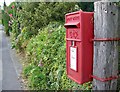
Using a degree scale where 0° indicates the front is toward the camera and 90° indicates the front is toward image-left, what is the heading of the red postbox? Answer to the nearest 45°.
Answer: approximately 45°
